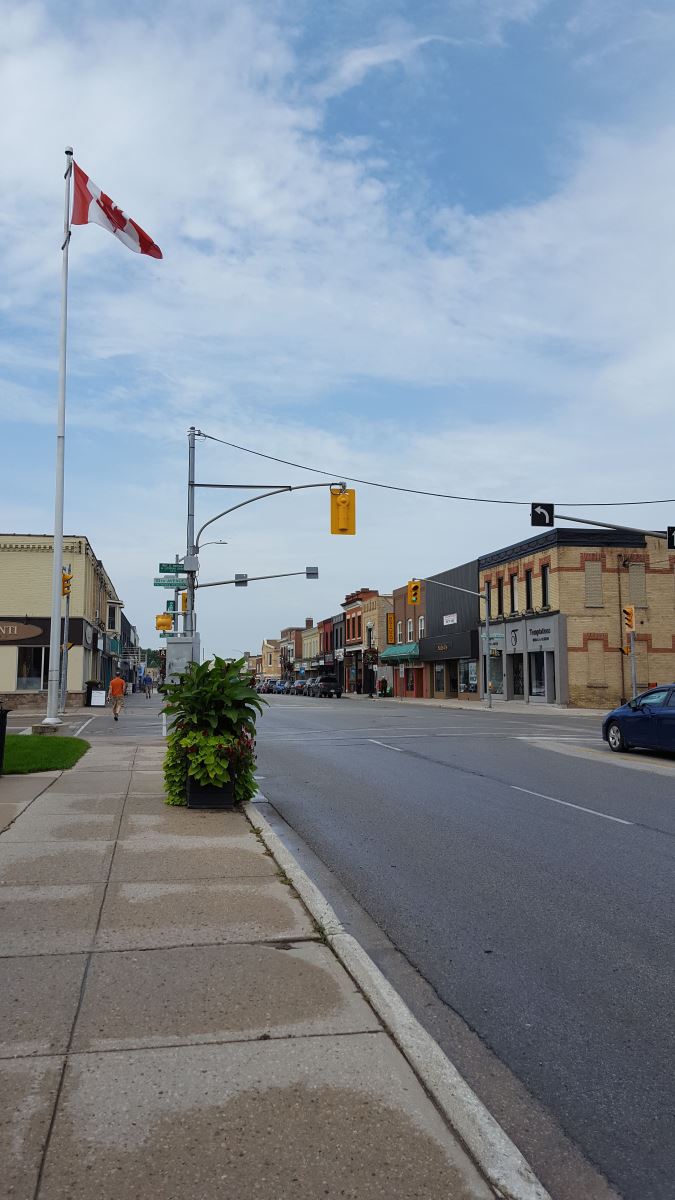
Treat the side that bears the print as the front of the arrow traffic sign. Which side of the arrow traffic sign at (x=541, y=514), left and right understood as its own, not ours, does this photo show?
front

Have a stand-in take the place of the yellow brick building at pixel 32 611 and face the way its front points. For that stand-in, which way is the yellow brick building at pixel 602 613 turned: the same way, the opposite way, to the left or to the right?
the opposite way

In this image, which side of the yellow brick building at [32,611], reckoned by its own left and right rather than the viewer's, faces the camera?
right

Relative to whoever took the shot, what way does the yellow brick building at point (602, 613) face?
facing the viewer and to the left of the viewer

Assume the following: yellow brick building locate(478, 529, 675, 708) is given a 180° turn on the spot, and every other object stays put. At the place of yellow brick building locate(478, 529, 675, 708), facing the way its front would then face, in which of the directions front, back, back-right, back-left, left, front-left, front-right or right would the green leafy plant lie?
back-right

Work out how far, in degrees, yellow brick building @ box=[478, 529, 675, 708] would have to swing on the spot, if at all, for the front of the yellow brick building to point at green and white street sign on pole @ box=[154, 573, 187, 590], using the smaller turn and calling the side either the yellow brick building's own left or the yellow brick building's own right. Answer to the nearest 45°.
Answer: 0° — it already faces it
